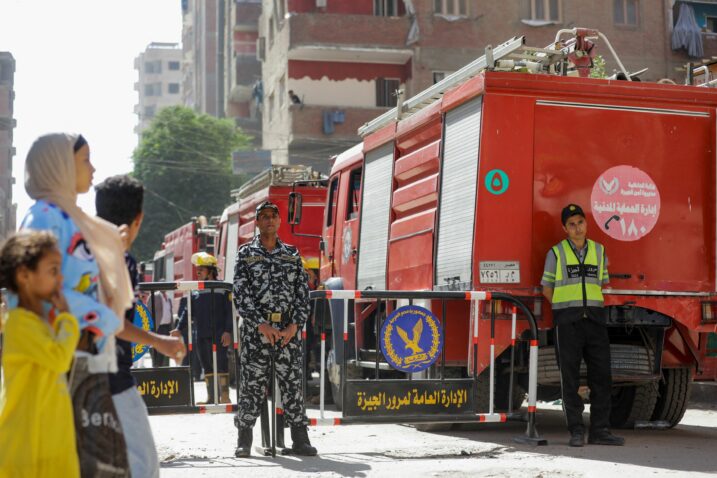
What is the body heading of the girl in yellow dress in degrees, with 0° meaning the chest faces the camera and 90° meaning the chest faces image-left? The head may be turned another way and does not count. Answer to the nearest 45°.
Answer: approximately 270°

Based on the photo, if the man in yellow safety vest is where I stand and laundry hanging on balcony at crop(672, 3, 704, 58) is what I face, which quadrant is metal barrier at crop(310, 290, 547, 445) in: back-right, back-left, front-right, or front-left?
back-left

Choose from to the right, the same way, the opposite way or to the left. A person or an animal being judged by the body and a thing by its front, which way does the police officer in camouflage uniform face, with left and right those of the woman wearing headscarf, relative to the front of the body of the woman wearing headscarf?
to the right

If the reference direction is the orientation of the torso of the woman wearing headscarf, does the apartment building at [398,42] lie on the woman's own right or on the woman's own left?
on the woman's own left

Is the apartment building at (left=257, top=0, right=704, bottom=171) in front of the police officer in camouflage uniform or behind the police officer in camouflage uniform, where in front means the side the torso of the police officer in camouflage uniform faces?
behind

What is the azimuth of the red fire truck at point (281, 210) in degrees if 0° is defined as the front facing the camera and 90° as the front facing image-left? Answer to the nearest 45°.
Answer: approximately 135°

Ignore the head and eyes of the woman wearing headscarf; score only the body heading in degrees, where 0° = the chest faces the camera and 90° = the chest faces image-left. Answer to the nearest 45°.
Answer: approximately 270°

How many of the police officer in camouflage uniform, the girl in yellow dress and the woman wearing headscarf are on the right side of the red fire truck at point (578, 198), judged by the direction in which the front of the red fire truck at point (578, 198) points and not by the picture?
0

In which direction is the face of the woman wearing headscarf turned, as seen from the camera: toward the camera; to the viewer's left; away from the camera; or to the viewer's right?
to the viewer's right

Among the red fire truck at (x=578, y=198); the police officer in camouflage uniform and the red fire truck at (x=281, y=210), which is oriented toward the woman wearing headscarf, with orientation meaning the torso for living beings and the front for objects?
the police officer in camouflage uniform

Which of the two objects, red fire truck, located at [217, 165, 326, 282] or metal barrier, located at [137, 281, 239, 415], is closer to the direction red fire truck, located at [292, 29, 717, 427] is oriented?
the red fire truck

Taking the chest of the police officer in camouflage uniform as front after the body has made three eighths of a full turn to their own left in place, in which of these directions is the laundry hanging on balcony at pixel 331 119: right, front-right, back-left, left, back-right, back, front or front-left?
front-left

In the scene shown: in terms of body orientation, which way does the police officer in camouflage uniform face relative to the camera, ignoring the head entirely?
toward the camera

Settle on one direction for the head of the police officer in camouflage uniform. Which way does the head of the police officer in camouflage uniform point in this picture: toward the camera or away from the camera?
toward the camera

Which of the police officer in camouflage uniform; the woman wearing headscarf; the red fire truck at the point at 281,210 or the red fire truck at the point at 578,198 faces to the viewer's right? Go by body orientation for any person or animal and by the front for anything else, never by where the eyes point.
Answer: the woman wearing headscarf

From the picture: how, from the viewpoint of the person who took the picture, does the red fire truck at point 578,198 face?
facing away from the viewer and to the left of the viewer
